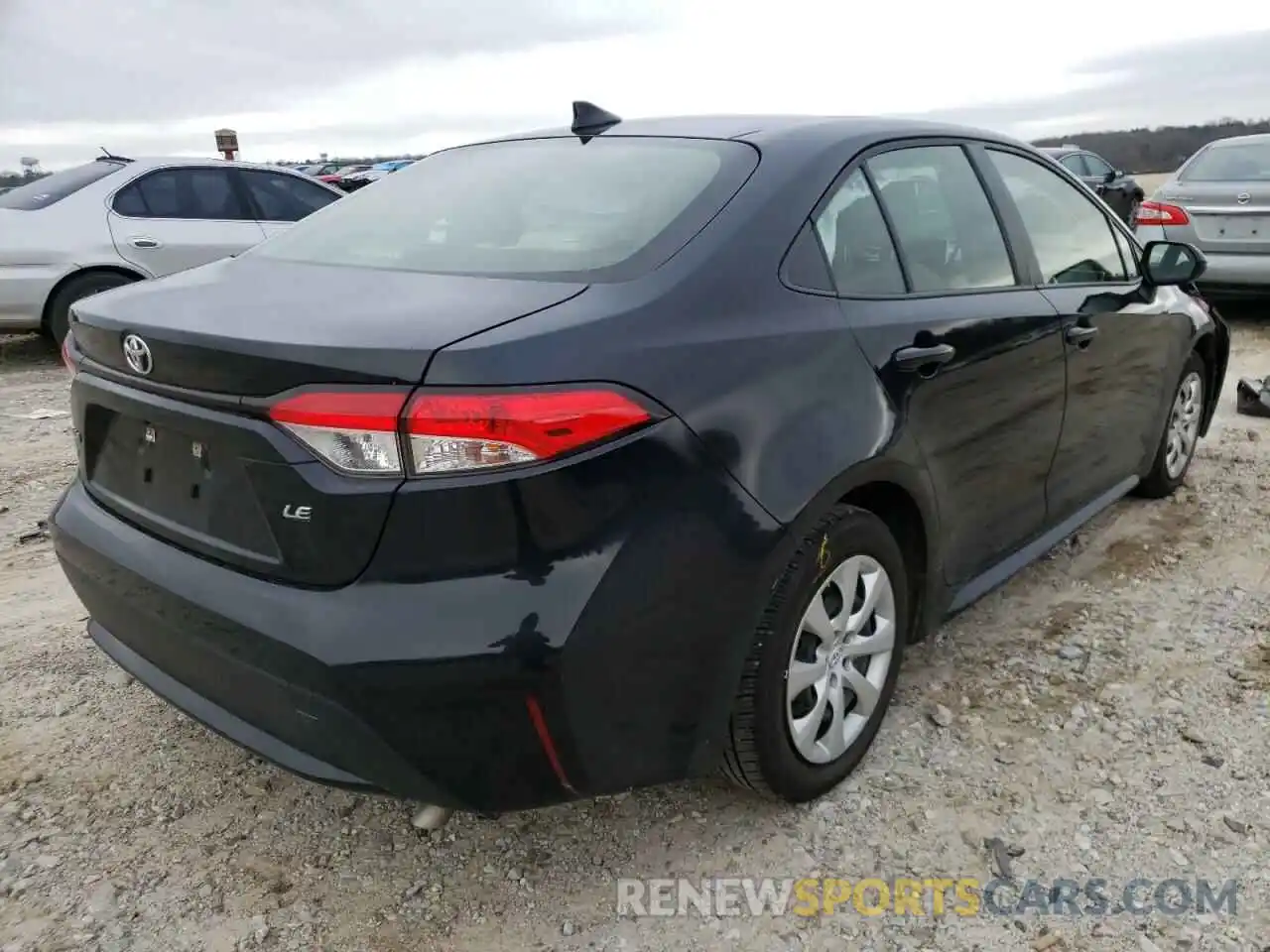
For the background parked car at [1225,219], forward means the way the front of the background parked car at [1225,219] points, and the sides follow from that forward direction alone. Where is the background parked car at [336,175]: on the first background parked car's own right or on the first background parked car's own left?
on the first background parked car's own left

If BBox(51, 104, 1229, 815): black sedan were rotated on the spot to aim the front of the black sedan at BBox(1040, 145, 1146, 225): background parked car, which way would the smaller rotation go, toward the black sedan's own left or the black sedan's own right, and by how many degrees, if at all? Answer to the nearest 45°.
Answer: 0° — it already faces it

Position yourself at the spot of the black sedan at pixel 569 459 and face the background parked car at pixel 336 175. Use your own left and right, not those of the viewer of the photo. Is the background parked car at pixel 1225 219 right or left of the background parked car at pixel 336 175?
right

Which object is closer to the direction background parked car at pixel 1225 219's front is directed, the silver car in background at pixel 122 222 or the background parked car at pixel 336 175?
the background parked car

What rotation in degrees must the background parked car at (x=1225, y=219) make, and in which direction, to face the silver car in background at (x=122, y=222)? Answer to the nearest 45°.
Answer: approximately 135° to its left

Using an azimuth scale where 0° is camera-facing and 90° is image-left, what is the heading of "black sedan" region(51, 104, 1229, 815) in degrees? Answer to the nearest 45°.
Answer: approximately 225°

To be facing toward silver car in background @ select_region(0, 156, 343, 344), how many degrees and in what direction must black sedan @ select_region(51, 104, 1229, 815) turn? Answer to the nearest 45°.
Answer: approximately 90° to its left

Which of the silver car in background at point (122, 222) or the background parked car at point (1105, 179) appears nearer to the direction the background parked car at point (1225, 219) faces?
the background parked car

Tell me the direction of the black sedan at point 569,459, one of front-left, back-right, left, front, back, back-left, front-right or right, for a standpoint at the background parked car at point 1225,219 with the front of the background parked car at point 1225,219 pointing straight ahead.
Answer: back

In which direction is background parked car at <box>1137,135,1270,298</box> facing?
away from the camera
